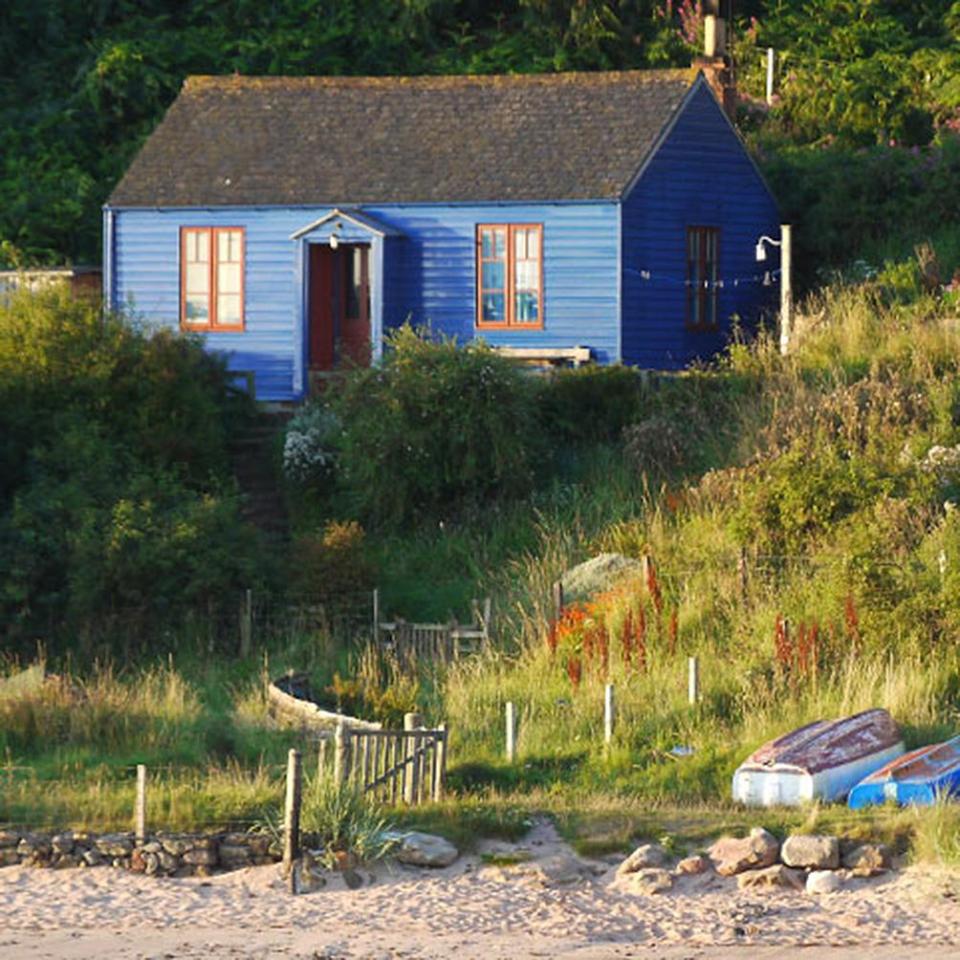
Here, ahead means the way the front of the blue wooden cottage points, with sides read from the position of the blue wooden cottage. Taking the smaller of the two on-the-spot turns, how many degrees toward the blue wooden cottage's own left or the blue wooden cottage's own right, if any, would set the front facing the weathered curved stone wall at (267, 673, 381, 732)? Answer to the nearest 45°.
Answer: approximately 45° to the blue wooden cottage's own left

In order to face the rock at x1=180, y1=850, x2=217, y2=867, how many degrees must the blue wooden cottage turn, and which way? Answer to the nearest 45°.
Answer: approximately 45° to its left

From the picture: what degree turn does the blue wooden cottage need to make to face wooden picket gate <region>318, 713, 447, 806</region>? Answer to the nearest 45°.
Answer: approximately 45° to its left

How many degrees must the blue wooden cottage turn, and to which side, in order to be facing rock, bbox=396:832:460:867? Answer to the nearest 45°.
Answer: approximately 45° to its left

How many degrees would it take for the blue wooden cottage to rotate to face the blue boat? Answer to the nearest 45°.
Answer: approximately 45° to its left

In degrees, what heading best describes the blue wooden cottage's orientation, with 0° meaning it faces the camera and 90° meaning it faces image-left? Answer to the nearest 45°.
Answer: approximately 45°

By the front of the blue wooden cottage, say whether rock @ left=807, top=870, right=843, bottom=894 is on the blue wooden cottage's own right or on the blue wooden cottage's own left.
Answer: on the blue wooden cottage's own left

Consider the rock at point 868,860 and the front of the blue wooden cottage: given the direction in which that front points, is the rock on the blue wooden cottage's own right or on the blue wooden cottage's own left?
on the blue wooden cottage's own left

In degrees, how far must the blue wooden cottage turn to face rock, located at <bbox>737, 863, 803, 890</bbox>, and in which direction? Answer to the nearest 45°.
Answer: approximately 45° to its left

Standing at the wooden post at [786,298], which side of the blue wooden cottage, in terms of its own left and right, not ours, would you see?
left

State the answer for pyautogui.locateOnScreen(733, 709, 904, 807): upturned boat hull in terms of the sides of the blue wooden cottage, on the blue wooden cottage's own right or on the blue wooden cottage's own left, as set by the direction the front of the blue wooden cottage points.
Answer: on the blue wooden cottage's own left

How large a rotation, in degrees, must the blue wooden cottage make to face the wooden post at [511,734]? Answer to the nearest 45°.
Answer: approximately 45° to its left

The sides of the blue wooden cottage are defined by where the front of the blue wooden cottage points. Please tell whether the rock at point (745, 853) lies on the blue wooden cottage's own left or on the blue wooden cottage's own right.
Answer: on the blue wooden cottage's own left
